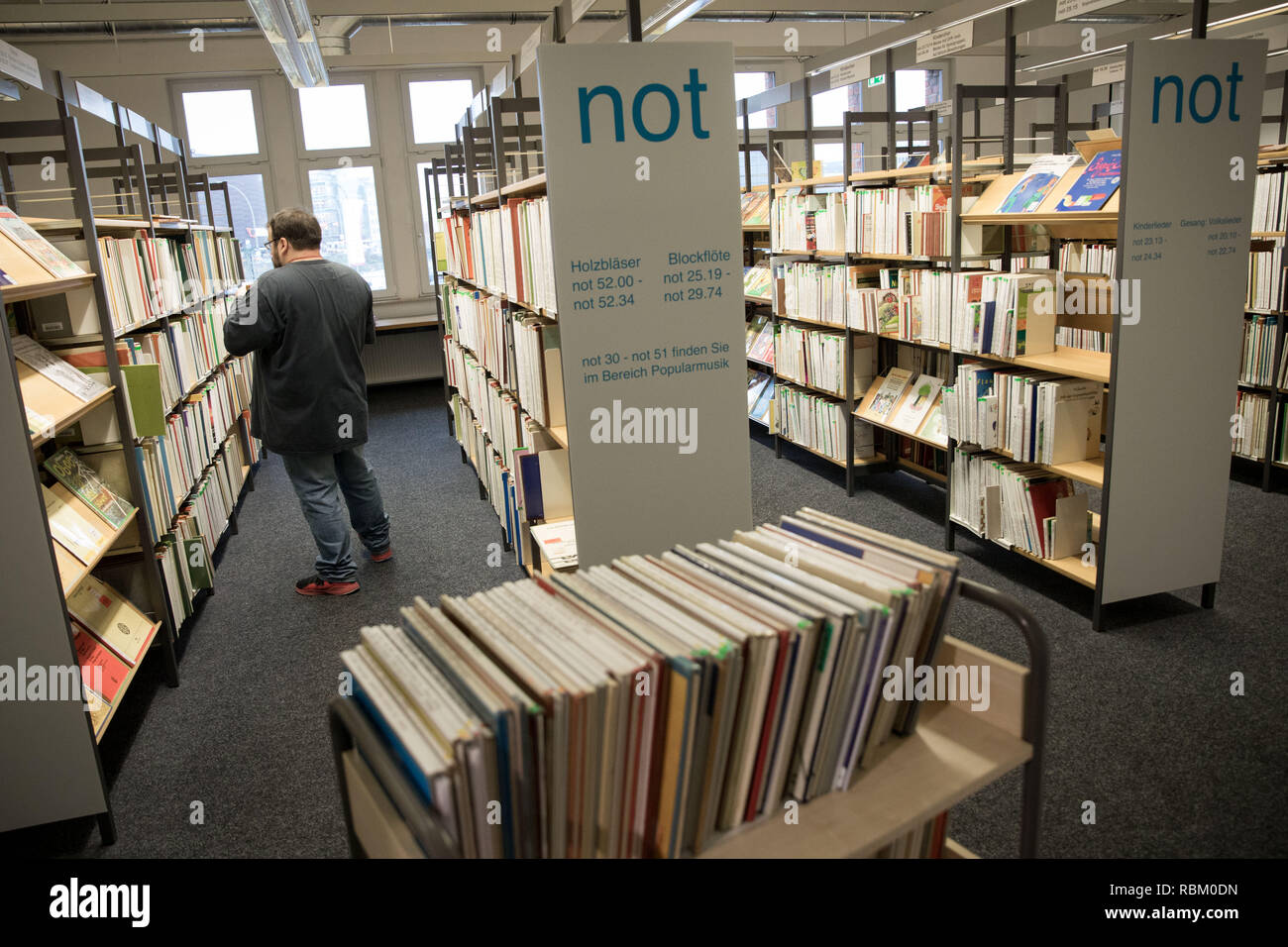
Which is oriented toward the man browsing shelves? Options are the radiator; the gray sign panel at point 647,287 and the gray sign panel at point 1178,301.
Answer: the radiator

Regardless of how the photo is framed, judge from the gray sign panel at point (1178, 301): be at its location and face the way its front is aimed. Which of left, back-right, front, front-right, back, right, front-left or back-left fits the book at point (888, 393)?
back

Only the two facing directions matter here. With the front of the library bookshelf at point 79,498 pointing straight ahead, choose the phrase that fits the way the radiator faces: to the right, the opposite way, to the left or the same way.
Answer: to the right

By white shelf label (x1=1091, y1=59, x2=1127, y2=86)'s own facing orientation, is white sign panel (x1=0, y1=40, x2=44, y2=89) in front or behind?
in front

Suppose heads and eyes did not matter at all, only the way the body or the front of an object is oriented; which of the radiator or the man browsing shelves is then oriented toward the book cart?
the radiator

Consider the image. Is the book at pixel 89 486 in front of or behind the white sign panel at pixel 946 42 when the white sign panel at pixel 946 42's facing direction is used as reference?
in front

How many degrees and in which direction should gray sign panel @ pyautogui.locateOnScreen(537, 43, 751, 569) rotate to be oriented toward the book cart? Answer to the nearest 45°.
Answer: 0° — it already faces it

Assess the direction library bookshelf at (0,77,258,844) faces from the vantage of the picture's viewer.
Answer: facing to the right of the viewer
